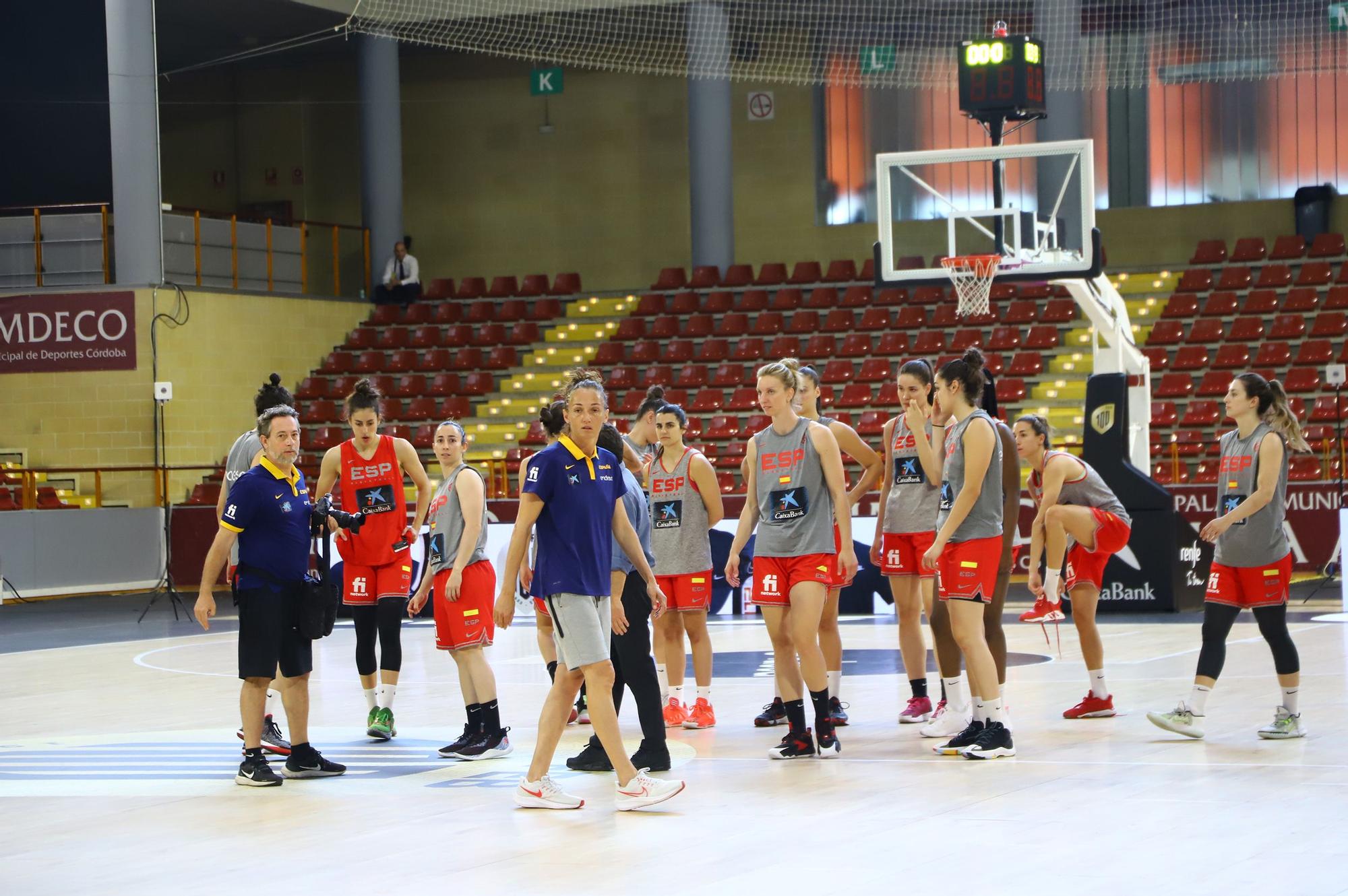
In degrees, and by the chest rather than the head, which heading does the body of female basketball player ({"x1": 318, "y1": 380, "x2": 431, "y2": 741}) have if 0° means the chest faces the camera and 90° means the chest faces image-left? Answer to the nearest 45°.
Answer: approximately 0°

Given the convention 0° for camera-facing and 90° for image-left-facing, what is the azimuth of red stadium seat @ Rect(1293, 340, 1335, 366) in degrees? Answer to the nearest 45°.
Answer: approximately 45°

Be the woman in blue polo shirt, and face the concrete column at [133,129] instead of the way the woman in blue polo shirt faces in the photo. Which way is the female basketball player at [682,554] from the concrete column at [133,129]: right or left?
right

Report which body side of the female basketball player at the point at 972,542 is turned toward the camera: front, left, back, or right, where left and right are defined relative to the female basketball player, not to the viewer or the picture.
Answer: left

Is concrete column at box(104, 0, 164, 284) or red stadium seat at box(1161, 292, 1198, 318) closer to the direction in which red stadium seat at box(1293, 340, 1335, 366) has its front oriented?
the concrete column

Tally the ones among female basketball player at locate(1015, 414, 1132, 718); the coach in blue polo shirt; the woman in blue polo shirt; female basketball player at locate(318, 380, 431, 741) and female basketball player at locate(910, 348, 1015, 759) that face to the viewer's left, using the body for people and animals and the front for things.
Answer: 2

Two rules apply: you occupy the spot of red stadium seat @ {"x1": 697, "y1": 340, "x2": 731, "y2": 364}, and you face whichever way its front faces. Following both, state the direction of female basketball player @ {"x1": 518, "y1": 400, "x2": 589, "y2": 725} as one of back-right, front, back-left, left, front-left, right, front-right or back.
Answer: front-left

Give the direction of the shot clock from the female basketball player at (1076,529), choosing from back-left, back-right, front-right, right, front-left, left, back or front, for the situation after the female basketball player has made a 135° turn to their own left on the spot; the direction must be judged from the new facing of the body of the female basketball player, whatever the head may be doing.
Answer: back-left

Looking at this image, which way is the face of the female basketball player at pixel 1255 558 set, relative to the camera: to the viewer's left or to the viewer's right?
to the viewer's left

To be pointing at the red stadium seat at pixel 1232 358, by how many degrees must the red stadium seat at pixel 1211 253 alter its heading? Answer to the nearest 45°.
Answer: approximately 45° to its left

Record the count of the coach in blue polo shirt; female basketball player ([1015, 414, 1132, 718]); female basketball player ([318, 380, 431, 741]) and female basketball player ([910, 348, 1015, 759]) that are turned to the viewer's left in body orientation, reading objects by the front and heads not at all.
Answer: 2
